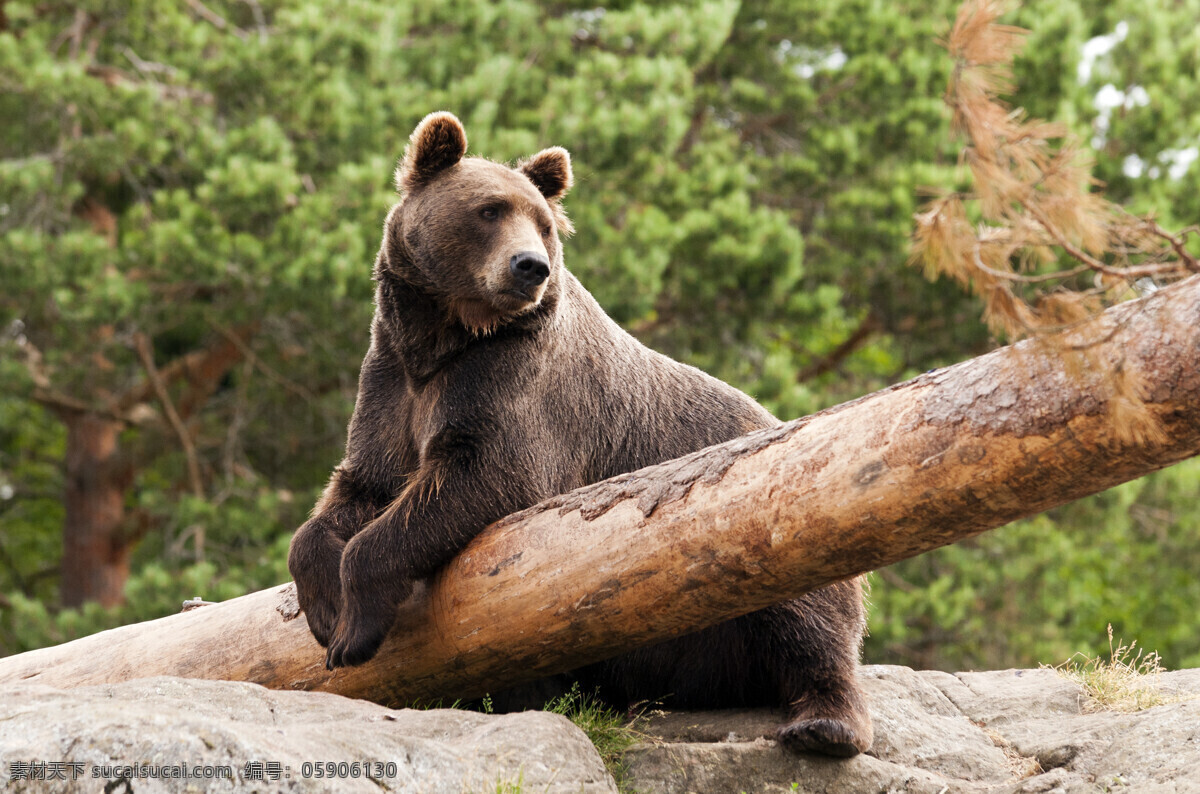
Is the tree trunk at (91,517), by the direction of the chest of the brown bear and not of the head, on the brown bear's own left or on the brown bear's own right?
on the brown bear's own right

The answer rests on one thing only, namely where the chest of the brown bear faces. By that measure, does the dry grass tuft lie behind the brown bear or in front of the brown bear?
behind

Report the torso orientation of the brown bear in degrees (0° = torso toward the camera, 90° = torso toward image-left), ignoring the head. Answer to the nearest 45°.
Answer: approximately 45°
